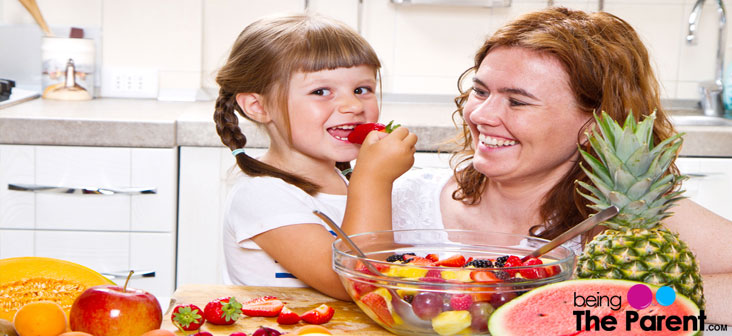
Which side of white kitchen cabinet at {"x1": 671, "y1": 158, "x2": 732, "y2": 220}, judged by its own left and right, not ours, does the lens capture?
front

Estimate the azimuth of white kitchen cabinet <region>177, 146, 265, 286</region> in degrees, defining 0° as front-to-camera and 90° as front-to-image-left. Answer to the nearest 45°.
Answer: approximately 0°

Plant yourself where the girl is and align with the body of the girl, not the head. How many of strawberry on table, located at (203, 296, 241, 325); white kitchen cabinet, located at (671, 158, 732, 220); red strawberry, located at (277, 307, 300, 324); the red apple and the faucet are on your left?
2

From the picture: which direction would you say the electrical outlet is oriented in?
toward the camera

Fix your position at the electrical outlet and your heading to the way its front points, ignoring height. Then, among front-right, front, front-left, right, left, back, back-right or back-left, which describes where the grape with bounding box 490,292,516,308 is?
front

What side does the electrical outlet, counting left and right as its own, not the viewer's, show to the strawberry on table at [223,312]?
front

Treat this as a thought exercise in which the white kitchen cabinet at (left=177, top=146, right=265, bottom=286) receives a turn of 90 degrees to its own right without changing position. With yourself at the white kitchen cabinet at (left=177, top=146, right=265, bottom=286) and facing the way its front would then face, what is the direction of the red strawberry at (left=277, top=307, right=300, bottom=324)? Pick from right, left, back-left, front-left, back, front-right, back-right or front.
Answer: left

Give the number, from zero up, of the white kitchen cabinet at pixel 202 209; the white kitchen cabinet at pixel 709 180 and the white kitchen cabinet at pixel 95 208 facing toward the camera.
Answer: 3

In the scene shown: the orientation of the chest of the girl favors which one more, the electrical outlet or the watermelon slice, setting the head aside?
the watermelon slice

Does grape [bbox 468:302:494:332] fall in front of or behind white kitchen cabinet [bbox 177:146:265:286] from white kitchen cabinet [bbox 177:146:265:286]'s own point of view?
in front

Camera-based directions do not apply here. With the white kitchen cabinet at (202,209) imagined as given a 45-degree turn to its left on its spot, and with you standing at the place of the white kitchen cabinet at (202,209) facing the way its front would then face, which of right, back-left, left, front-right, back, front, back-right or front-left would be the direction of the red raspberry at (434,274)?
front-right

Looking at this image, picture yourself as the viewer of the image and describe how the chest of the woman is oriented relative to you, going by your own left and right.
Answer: facing the viewer and to the left of the viewer

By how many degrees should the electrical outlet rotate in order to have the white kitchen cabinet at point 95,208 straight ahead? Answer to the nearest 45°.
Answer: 0° — it already faces it

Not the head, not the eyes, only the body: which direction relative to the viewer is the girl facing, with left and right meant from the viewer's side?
facing the viewer and to the right of the viewer

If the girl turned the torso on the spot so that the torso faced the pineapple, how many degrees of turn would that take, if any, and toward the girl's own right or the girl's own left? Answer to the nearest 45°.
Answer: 0° — they already face it

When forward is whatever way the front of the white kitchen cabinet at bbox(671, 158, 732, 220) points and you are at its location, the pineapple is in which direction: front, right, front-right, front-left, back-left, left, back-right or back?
front
